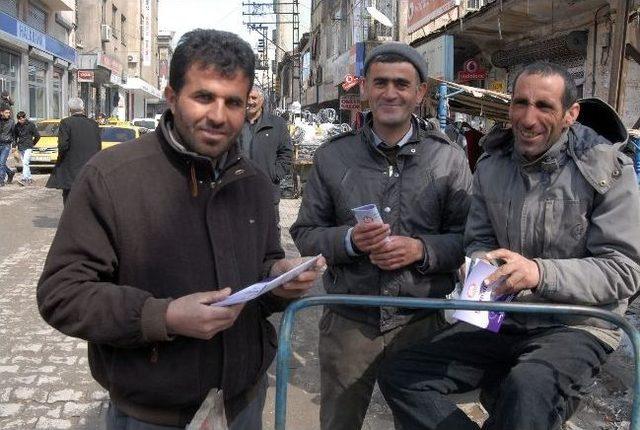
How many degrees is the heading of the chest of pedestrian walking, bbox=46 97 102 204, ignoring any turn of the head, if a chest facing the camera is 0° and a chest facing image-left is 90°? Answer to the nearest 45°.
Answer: approximately 180°

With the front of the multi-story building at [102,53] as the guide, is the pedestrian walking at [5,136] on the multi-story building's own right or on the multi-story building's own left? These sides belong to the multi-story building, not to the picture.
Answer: on the multi-story building's own right

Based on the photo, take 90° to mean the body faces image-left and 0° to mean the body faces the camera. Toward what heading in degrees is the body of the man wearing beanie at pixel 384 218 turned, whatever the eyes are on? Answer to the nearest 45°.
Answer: approximately 0°

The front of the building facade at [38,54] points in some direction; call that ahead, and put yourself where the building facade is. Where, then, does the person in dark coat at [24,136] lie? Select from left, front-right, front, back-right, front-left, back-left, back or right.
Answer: front-right

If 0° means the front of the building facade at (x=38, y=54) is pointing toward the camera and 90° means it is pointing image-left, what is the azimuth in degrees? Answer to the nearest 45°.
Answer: approximately 315°

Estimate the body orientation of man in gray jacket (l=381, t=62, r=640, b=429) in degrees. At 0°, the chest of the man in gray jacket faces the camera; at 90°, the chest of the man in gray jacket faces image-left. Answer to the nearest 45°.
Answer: approximately 45°

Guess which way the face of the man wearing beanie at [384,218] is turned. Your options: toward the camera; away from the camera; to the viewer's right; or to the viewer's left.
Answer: toward the camera

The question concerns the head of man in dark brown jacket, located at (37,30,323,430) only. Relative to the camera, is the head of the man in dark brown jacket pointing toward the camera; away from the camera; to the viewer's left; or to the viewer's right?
toward the camera

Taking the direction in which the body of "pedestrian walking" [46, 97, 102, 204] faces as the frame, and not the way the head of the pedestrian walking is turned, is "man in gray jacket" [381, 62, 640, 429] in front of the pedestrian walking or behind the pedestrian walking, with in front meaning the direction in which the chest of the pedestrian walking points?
behind

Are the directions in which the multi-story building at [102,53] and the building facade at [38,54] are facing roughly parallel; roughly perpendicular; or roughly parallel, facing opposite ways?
roughly parallel

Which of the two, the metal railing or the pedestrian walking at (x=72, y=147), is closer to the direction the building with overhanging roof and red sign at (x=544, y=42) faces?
the pedestrian walking

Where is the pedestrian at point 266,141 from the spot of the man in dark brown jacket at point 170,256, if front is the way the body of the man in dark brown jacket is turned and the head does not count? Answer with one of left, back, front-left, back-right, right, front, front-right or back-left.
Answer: back-left

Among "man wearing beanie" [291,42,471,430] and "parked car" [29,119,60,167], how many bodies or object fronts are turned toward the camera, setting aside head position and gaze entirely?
2

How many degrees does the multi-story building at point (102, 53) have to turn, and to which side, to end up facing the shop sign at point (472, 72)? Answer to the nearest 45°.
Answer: approximately 45° to its right

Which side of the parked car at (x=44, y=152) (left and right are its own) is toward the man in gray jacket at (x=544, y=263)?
front
